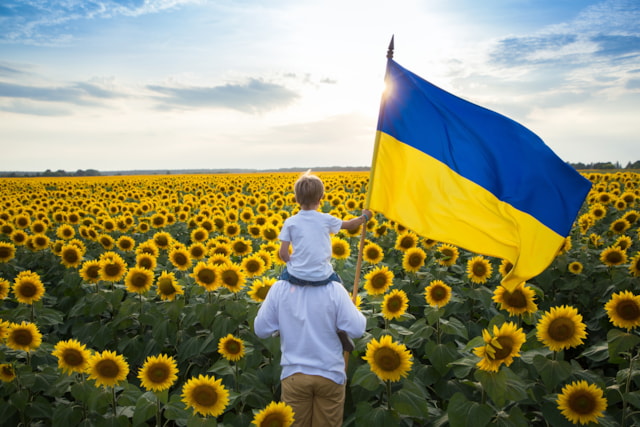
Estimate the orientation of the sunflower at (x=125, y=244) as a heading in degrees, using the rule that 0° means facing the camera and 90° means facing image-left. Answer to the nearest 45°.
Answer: approximately 0°

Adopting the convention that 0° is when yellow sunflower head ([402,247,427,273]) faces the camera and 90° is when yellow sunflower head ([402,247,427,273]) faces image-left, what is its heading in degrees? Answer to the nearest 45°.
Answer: approximately 0°

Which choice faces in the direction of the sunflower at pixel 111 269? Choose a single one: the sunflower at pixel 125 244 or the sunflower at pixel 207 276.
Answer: the sunflower at pixel 125 244

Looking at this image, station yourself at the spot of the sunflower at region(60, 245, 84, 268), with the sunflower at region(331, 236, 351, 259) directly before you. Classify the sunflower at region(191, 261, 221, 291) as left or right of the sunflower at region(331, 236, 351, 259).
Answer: right

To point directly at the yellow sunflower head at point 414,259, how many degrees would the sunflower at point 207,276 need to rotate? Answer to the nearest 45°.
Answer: approximately 90° to its left

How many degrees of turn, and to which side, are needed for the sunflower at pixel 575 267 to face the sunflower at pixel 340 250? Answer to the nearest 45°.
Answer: approximately 45° to its right

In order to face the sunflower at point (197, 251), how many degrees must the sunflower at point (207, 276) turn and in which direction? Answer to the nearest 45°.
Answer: approximately 180°

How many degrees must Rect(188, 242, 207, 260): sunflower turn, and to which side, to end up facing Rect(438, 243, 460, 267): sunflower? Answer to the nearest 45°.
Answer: approximately 90° to its left

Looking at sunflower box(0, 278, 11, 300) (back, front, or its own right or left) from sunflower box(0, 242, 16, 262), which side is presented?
back

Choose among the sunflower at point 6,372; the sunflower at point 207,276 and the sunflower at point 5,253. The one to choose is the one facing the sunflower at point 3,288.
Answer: the sunflower at point 5,253

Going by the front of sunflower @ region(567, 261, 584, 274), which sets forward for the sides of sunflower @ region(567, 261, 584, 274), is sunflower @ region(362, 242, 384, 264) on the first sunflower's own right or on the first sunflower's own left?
on the first sunflower's own right

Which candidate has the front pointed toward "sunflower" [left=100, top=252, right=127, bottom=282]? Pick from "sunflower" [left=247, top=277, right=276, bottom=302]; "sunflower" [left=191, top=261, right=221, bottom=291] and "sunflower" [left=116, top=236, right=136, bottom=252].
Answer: "sunflower" [left=116, top=236, right=136, bottom=252]
